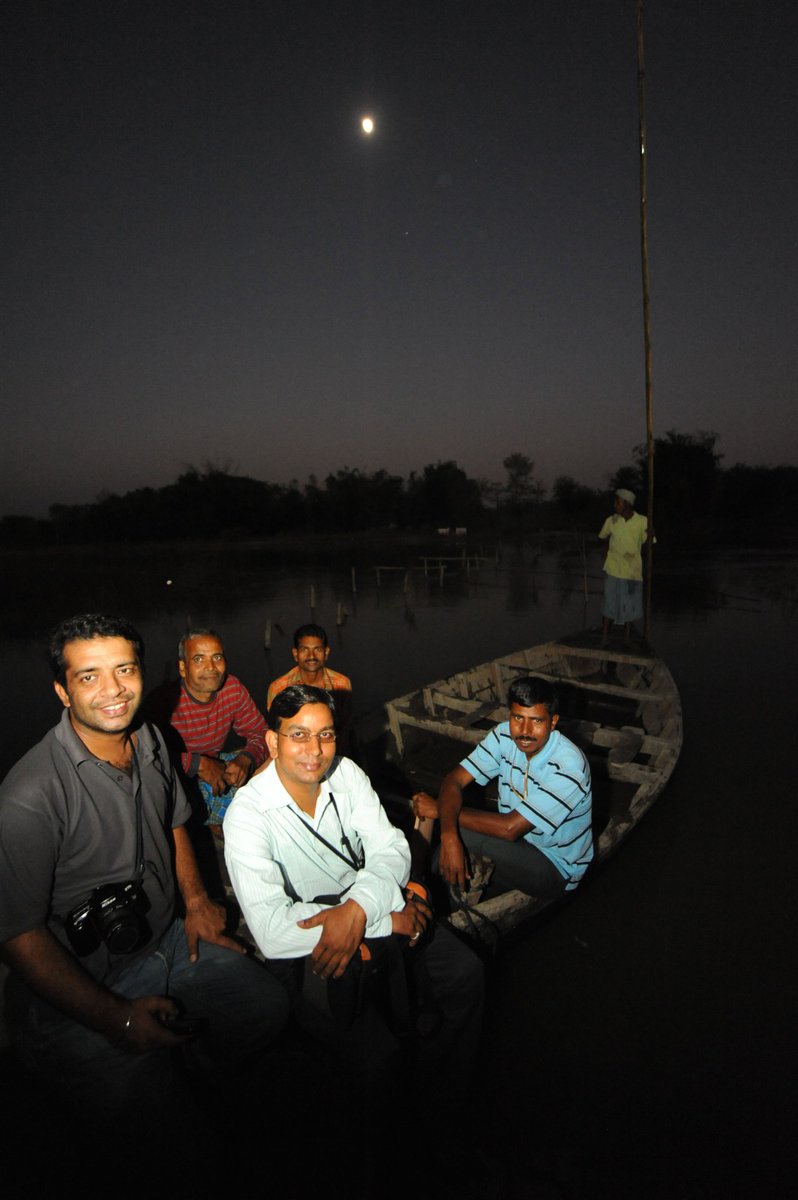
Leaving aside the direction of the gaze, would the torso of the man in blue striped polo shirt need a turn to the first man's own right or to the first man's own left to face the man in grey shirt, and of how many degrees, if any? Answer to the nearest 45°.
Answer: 0° — they already face them

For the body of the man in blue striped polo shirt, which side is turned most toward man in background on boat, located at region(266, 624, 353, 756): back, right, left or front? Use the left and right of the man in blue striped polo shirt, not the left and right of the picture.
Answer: right

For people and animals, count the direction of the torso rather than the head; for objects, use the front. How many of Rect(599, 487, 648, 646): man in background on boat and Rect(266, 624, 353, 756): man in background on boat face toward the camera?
2

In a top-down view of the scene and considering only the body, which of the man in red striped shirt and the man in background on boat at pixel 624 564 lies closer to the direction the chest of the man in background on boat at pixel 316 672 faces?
the man in red striped shirt

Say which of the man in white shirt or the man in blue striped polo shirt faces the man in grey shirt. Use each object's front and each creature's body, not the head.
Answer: the man in blue striped polo shirt

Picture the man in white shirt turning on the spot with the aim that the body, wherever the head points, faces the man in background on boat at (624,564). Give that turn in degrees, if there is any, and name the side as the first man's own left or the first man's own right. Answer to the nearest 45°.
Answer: approximately 90° to the first man's own left

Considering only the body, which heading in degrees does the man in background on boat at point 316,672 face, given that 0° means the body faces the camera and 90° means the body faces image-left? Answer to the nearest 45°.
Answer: approximately 0°
